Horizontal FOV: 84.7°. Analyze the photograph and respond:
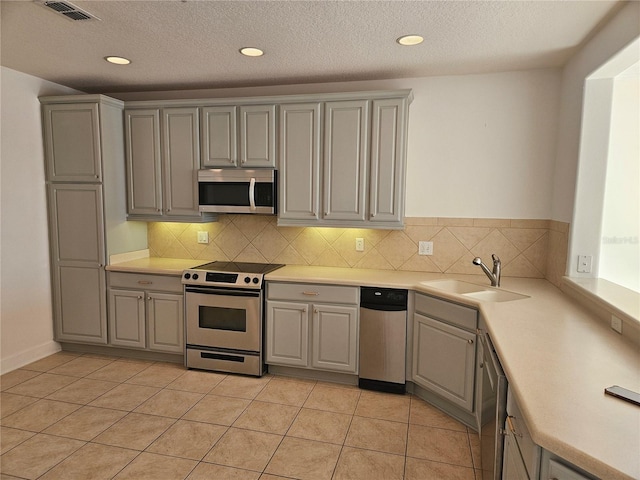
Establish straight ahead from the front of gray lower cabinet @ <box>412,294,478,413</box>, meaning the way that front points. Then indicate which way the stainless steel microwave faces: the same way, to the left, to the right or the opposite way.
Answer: to the left

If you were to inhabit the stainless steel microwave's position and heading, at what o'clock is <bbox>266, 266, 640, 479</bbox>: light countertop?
The light countertop is roughly at 11 o'clock from the stainless steel microwave.

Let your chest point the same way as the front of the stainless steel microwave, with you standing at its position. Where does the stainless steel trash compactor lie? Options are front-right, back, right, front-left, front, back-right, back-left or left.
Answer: front-left

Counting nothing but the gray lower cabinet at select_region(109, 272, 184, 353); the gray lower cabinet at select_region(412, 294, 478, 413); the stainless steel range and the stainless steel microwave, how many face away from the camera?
0

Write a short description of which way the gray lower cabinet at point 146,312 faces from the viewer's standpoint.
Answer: facing the viewer and to the left of the viewer

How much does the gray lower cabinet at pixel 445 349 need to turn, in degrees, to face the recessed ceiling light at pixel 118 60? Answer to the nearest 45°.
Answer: approximately 45° to its right

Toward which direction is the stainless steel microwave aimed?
toward the camera

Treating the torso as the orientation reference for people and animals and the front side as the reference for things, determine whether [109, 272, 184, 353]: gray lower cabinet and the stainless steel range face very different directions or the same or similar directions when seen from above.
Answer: same or similar directions

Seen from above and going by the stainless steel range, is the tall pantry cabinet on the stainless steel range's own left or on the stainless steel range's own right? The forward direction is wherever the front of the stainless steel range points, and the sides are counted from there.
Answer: on the stainless steel range's own right

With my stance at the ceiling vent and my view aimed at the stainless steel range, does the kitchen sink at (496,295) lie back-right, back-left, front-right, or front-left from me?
front-right

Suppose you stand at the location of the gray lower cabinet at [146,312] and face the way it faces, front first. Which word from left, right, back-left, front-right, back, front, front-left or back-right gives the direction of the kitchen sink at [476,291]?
left
